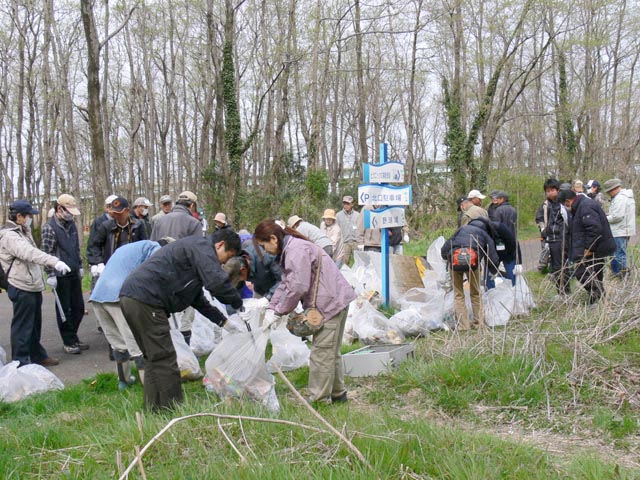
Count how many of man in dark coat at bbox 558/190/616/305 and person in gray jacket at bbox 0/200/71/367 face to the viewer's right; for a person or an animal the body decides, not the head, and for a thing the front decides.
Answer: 1

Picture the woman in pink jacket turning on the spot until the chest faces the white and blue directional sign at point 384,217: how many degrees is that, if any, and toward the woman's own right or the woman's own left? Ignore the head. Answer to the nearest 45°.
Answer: approximately 90° to the woman's own right

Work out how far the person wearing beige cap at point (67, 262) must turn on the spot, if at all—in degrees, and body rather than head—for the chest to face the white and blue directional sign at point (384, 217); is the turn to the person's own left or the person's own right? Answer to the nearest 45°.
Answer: approximately 45° to the person's own left

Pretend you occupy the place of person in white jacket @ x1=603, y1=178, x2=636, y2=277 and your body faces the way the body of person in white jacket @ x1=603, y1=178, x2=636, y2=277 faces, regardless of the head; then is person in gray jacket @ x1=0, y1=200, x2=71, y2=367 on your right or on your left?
on your left

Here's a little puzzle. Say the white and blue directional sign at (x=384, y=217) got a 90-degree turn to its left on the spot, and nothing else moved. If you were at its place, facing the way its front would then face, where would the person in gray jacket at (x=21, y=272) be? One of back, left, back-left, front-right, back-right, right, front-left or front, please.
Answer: back-right

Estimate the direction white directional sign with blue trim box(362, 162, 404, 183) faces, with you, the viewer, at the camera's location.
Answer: facing the viewer

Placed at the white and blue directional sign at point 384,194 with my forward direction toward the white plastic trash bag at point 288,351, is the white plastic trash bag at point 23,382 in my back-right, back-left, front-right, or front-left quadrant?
front-right

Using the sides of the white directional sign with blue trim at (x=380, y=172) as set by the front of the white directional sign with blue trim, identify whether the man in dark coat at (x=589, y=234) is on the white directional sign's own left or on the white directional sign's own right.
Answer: on the white directional sign's own left

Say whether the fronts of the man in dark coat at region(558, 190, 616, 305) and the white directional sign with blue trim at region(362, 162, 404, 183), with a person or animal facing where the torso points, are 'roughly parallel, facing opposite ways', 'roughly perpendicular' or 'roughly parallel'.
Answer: roughly perpendicular

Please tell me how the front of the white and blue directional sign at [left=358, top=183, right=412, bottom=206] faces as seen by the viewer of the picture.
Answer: facing the viewer

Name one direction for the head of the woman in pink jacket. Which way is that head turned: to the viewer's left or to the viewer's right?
to the viewer's left

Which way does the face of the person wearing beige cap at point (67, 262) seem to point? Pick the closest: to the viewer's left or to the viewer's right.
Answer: to the viewer's right

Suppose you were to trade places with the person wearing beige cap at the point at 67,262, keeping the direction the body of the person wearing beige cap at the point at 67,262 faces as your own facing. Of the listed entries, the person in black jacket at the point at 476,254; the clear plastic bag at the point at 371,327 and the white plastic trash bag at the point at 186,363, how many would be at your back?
0

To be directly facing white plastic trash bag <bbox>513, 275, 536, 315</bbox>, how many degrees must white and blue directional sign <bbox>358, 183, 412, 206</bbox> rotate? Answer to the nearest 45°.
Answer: approximately 45° to its left

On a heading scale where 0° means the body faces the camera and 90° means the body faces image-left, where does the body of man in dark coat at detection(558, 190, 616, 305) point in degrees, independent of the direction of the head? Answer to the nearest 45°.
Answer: approximately 90°

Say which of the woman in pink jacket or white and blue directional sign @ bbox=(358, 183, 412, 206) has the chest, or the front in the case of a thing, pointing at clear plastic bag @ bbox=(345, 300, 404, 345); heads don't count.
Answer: the white and blue directional sign

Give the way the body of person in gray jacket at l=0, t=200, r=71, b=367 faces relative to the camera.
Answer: to the viewer's right

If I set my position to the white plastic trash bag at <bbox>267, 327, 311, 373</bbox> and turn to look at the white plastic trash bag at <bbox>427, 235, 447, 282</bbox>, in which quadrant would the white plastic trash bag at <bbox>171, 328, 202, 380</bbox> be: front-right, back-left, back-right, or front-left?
back-left
